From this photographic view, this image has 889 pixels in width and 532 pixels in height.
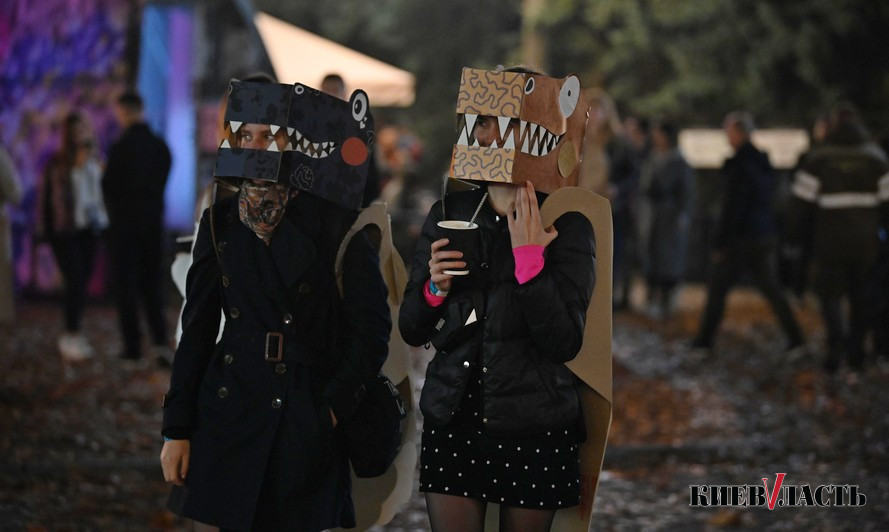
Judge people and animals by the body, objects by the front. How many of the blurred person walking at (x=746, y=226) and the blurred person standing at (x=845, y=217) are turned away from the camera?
1

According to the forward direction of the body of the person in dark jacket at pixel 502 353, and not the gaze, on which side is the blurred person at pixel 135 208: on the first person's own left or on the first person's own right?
on the first person's own right

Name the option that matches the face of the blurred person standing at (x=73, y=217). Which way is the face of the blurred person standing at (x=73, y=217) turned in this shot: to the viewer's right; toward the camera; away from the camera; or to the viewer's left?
toward the camera

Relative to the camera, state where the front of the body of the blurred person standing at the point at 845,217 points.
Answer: away from the camera

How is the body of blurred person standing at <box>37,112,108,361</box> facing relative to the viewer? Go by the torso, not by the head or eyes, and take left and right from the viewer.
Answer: facing the viewer and to the right of the viewer

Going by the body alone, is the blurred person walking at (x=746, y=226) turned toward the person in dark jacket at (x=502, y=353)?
no

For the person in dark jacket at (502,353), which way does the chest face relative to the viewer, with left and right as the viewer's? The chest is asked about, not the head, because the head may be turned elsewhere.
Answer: facing the viewer and to the left of the viewer

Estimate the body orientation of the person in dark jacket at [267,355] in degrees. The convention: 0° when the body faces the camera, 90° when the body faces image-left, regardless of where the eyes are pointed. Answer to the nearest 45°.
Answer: approximately 45°

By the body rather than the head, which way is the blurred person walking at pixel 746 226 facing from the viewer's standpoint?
to the viewer's left

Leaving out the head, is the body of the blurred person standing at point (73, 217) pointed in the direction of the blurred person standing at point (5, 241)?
no

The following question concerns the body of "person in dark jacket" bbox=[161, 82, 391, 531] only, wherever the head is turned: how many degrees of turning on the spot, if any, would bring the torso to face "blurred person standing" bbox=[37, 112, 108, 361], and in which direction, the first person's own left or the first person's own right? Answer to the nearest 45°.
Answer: approximately 135° to the first person's own right

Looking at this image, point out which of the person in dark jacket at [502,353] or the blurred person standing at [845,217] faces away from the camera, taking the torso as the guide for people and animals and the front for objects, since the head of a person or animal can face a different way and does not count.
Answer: the blurred person standing
